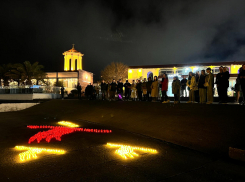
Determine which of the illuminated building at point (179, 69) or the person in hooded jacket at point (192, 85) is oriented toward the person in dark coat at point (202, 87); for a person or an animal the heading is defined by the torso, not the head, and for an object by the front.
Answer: the illuminated building

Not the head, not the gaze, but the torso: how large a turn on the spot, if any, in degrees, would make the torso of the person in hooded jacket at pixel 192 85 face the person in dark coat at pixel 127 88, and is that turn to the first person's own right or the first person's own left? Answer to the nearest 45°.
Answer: approximately 45° to the first person's own right

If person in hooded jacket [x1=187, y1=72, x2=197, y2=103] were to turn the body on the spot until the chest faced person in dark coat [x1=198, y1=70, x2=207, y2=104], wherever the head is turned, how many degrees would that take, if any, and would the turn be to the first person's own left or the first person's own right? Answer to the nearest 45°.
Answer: approximately 135° to the first person's own left

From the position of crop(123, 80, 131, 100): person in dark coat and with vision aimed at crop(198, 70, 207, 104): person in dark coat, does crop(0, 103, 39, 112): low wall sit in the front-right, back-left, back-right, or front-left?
back-right

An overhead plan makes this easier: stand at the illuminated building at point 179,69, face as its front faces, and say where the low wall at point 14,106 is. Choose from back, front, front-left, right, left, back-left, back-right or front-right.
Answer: front-right

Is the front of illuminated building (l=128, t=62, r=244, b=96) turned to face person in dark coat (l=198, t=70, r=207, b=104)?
yes

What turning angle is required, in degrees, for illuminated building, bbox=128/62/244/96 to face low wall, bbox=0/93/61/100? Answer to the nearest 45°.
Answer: approximately 45° to its right

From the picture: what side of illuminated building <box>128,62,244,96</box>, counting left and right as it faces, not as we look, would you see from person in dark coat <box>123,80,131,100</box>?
front
